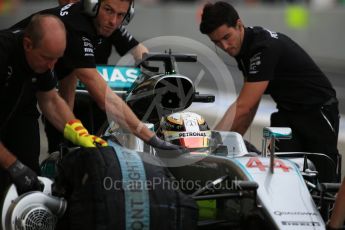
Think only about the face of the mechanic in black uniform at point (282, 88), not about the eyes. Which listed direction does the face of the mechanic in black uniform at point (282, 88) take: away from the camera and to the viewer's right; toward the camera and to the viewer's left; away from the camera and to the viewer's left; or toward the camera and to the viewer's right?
toward the camera and to the viewer's left

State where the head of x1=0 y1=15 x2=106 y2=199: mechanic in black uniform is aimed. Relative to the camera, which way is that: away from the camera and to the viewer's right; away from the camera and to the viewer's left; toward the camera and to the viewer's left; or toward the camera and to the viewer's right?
toward the camera and to the viewer's right

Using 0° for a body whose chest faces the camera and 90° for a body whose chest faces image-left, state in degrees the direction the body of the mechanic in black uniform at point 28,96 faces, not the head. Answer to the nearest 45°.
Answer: approximately 315°

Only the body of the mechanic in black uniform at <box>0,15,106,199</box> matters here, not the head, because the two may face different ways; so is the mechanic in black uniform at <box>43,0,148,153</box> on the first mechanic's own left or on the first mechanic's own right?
on the first mechanic's own left

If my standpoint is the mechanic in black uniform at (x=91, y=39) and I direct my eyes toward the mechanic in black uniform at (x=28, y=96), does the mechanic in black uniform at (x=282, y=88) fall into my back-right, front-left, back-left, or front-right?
back-left
